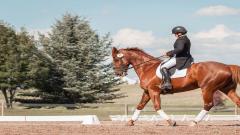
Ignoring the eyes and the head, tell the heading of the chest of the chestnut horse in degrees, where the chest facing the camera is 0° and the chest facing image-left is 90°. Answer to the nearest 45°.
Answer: approximately 90°

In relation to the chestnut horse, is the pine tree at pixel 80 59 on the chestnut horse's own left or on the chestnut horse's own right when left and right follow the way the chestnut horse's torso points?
on the chestnut horse's own right
